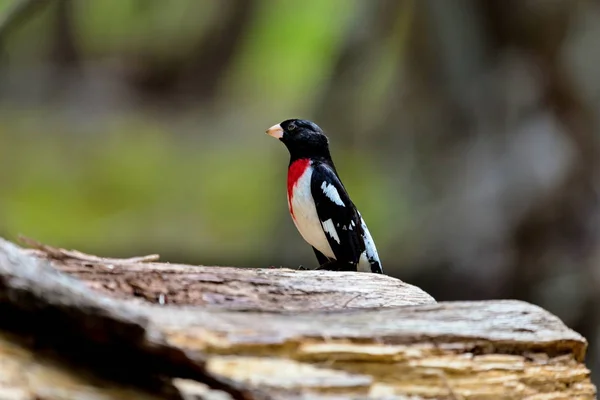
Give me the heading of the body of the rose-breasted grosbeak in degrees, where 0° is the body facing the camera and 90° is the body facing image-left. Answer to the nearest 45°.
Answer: approximately 90°
